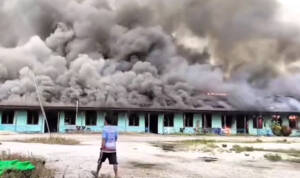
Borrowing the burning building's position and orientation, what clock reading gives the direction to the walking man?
The walking man is roughly at 12 o'clock from the burning building.

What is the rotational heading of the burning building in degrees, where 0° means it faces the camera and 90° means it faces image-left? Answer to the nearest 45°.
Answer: approximately 0°
